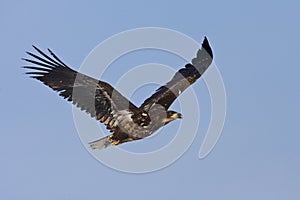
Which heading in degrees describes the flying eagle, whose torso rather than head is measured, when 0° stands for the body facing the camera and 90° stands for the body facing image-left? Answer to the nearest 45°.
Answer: approximately 315°
